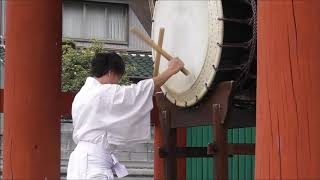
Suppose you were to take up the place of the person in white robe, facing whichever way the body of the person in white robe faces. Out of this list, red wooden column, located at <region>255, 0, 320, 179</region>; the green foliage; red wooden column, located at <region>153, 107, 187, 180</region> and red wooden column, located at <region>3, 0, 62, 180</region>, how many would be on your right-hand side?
1

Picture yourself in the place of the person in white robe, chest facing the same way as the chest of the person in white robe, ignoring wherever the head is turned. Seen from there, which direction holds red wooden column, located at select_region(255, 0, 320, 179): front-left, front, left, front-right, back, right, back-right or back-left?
right

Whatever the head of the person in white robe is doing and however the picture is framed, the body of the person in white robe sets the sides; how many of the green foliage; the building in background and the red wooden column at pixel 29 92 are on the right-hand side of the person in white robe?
0

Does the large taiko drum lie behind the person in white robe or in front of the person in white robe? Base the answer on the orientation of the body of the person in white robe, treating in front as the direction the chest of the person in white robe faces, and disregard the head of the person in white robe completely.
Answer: in front

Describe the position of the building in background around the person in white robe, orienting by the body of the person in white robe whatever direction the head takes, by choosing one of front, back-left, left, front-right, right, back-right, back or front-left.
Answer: front-left

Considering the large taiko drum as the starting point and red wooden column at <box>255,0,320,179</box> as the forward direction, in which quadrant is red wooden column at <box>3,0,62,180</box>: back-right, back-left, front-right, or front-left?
front-right

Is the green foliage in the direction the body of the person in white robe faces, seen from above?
no

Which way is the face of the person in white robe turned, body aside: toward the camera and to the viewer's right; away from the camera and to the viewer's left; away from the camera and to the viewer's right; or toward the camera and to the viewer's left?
away from the camera and to the viewer's right

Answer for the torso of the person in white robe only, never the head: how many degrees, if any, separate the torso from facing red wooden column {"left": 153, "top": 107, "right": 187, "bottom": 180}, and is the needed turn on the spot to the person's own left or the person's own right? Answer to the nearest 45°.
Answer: approximately 45° to the person's own left

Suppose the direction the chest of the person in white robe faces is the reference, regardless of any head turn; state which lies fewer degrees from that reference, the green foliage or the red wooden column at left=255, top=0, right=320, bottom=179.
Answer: the green foliage

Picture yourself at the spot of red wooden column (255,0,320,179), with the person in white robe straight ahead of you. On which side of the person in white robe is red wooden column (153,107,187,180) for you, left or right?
right

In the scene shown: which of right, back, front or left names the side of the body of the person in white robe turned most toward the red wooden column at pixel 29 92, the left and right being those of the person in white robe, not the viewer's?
left

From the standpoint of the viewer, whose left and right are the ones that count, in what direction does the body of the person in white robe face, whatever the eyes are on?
facing away from the viewer and to the right of the viewer

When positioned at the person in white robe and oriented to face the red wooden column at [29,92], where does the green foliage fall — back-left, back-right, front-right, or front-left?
front-right
